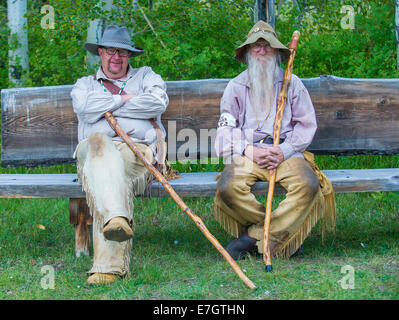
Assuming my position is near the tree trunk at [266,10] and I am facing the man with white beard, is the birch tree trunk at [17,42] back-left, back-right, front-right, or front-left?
back-right

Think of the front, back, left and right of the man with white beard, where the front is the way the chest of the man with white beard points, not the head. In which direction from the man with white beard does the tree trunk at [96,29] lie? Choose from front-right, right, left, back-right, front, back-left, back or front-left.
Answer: back-right

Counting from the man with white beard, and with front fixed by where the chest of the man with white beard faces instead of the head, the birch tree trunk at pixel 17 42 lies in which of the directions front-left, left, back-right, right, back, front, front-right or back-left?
back-right

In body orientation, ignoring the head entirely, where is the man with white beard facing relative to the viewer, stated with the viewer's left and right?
facing the viewer

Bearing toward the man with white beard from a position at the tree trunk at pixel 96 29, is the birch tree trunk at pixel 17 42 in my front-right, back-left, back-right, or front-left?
back-right

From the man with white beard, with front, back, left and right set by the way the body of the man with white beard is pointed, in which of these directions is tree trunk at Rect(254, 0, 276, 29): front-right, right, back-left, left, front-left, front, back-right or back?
back
